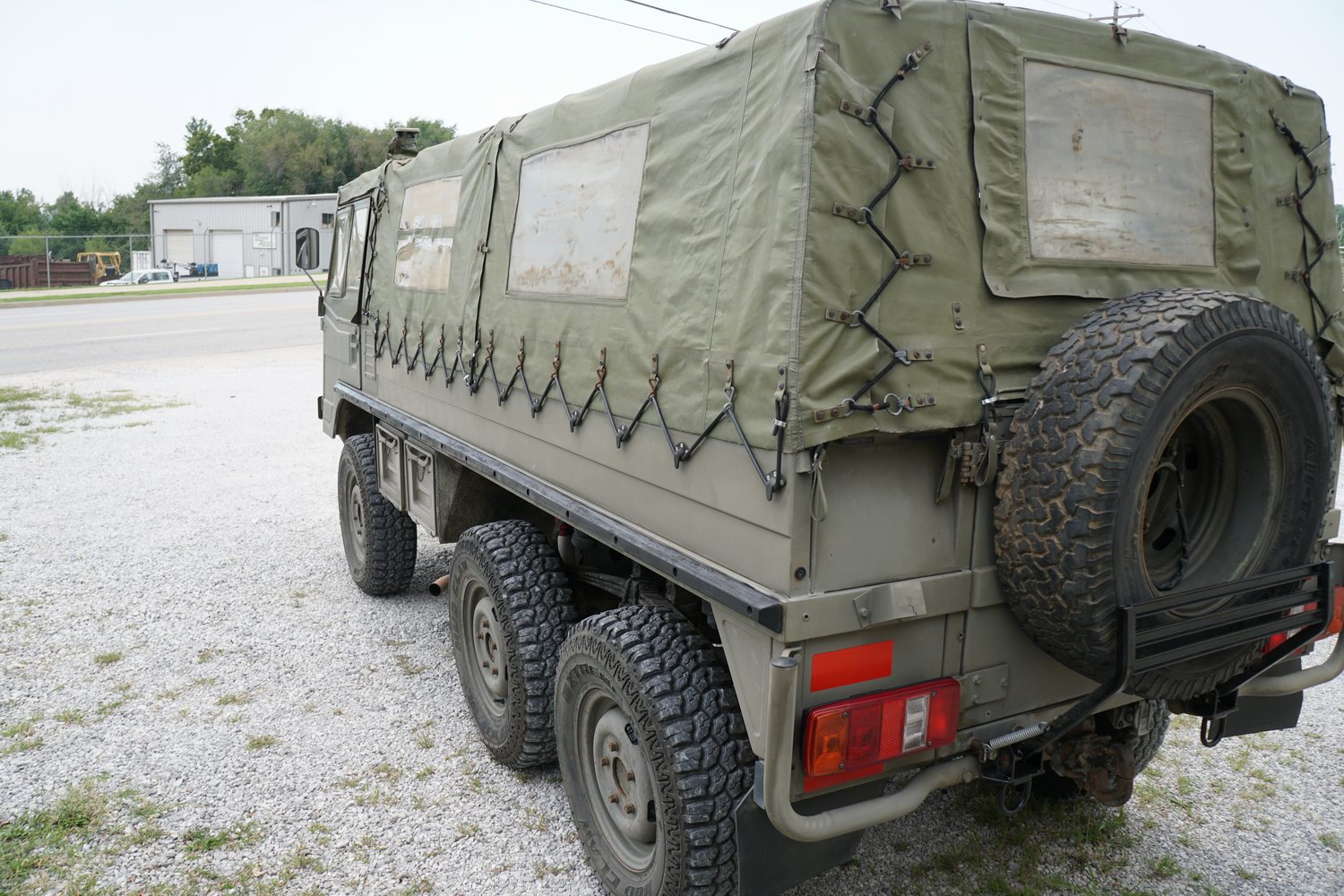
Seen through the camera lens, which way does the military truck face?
facing away from the viewer and to the left of the viewer

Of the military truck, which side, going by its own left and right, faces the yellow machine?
front

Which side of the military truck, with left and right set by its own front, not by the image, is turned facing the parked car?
front
